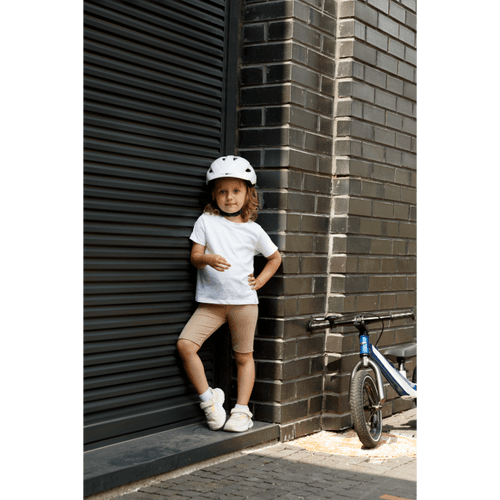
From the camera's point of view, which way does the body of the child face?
toward the camera

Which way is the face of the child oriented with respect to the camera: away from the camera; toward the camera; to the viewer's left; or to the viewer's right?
toward the camera

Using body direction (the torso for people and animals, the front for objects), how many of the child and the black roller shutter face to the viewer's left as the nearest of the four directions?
0

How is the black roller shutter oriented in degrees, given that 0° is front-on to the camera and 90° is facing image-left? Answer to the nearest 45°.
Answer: approximately 315°
